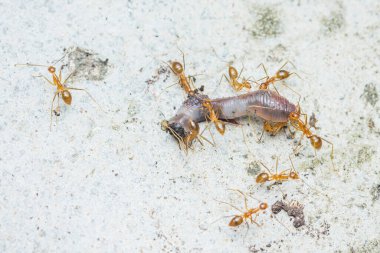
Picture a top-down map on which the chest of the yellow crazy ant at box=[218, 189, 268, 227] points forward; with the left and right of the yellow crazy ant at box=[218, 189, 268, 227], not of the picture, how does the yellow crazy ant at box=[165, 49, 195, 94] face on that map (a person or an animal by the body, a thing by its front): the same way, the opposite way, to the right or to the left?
to the right

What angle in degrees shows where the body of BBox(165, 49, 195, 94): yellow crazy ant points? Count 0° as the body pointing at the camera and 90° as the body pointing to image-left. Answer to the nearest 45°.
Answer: approximately 315°

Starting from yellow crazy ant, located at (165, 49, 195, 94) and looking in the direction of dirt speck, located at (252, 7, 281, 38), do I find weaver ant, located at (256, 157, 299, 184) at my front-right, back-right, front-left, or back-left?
front-right

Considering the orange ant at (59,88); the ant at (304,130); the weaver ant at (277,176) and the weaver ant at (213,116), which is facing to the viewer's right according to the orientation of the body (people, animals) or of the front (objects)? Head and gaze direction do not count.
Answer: the weaver ant at (277,176)

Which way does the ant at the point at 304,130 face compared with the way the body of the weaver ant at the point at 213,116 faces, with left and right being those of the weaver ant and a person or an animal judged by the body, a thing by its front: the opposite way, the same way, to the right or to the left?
the same way

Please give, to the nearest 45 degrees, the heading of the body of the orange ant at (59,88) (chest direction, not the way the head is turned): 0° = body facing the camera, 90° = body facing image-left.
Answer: approximately 135°

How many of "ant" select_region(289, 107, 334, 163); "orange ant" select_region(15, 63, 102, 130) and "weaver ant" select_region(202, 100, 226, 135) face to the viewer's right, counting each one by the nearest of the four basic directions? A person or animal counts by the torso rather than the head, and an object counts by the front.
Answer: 0

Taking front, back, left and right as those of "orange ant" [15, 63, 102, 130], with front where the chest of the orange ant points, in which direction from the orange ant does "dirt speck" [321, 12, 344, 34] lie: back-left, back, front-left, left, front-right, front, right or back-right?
back-right

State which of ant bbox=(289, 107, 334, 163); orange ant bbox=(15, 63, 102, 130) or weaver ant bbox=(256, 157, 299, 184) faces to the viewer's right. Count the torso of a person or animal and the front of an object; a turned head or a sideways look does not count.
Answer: the weaver ant

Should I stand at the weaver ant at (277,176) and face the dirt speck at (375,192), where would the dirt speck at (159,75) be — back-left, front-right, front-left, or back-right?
back-left

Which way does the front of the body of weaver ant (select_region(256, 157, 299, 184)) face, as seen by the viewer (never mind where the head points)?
to the viewer's right

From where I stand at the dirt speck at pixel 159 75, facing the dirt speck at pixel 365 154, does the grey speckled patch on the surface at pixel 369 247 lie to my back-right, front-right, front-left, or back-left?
front-right

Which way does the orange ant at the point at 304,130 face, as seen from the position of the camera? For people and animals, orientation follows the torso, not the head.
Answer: facing away from the viewer and to the left of the viewer

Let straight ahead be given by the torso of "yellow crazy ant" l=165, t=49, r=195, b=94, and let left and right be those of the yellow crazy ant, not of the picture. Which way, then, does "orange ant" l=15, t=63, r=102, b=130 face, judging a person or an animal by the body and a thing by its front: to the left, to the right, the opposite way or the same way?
the opposite way

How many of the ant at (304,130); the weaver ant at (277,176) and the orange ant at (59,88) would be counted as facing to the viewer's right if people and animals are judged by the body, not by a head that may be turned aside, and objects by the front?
1
